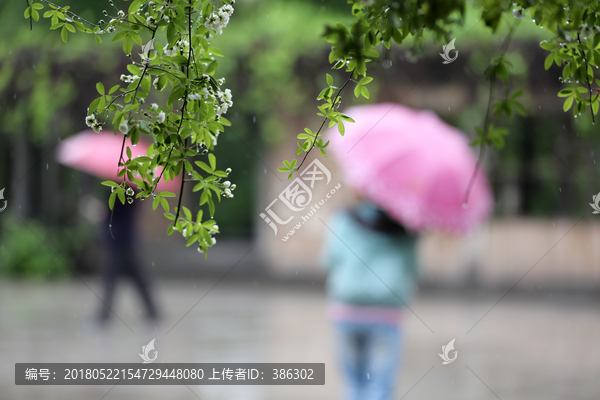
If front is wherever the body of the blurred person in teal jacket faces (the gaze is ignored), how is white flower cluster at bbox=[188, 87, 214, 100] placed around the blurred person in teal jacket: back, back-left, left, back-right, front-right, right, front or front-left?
back

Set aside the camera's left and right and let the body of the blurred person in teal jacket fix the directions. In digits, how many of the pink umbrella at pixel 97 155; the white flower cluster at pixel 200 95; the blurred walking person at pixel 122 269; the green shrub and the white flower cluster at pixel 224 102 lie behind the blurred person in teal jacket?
2

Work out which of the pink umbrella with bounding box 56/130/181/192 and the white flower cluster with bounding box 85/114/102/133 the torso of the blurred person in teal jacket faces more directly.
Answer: the pink umbrella

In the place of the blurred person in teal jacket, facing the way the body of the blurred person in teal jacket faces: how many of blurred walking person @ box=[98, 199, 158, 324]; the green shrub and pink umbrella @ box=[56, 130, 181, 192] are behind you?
0

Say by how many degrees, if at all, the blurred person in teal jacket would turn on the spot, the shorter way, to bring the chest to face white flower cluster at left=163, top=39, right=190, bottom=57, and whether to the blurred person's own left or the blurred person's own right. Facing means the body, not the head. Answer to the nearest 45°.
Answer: approximately 180°

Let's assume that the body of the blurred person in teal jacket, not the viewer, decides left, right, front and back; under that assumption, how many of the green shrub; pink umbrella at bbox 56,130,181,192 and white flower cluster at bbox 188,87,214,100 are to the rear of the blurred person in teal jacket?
1

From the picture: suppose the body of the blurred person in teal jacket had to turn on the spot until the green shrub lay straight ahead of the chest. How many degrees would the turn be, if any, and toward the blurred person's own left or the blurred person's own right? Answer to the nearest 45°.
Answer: approximately 45° to the blurred person's own left

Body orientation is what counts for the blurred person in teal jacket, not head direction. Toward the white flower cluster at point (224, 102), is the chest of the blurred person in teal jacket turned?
no

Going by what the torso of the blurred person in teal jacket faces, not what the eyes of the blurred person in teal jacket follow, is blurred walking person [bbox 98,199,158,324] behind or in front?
in front

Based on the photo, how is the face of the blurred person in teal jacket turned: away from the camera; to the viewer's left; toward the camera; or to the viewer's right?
away from the camera

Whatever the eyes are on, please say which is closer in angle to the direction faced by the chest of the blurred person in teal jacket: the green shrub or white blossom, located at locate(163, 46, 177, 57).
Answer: the green shrub

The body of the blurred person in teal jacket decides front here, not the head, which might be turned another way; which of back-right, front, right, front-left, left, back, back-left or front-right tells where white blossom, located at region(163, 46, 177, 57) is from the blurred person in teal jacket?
back

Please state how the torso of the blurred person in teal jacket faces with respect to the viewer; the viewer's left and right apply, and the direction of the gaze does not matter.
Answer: facing away from the viewer
